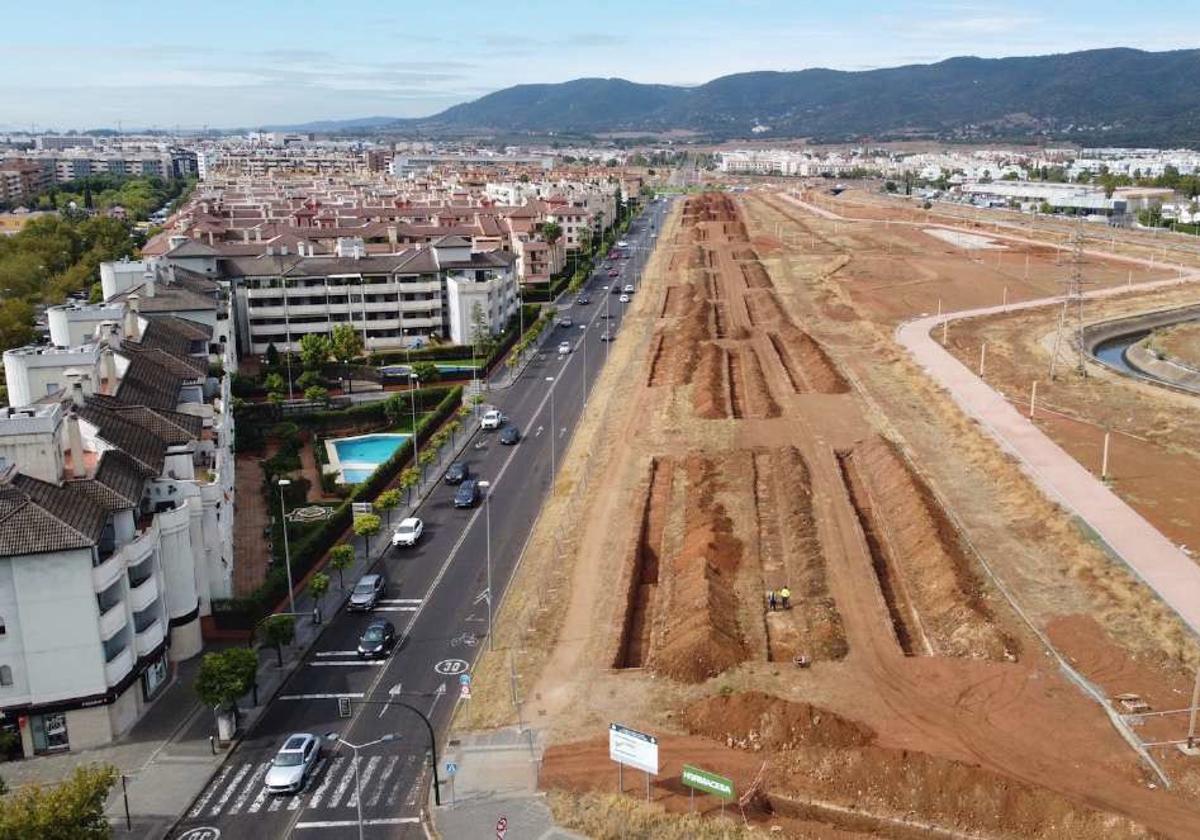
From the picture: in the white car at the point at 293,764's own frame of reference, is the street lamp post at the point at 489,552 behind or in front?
behind

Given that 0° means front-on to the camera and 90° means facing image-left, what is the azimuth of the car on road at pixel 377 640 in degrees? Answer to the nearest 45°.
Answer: approximately 45°

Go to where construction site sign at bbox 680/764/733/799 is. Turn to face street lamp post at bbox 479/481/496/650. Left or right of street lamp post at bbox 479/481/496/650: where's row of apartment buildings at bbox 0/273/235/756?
left

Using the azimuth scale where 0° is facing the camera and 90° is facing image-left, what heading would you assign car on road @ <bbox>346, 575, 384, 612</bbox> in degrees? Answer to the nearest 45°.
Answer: approximately 45°
